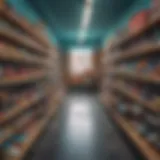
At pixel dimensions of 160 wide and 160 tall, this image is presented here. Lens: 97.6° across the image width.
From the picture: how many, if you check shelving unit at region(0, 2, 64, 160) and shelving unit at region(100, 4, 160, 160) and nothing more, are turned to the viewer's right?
1

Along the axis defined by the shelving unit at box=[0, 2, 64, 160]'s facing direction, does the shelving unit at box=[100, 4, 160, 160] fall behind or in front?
in front

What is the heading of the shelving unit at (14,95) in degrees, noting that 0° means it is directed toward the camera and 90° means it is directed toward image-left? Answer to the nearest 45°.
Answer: approximately 270°

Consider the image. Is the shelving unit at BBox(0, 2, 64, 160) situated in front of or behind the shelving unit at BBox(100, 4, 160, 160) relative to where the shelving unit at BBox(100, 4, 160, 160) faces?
in front

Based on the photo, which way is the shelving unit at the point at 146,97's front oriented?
to the viewer's left
